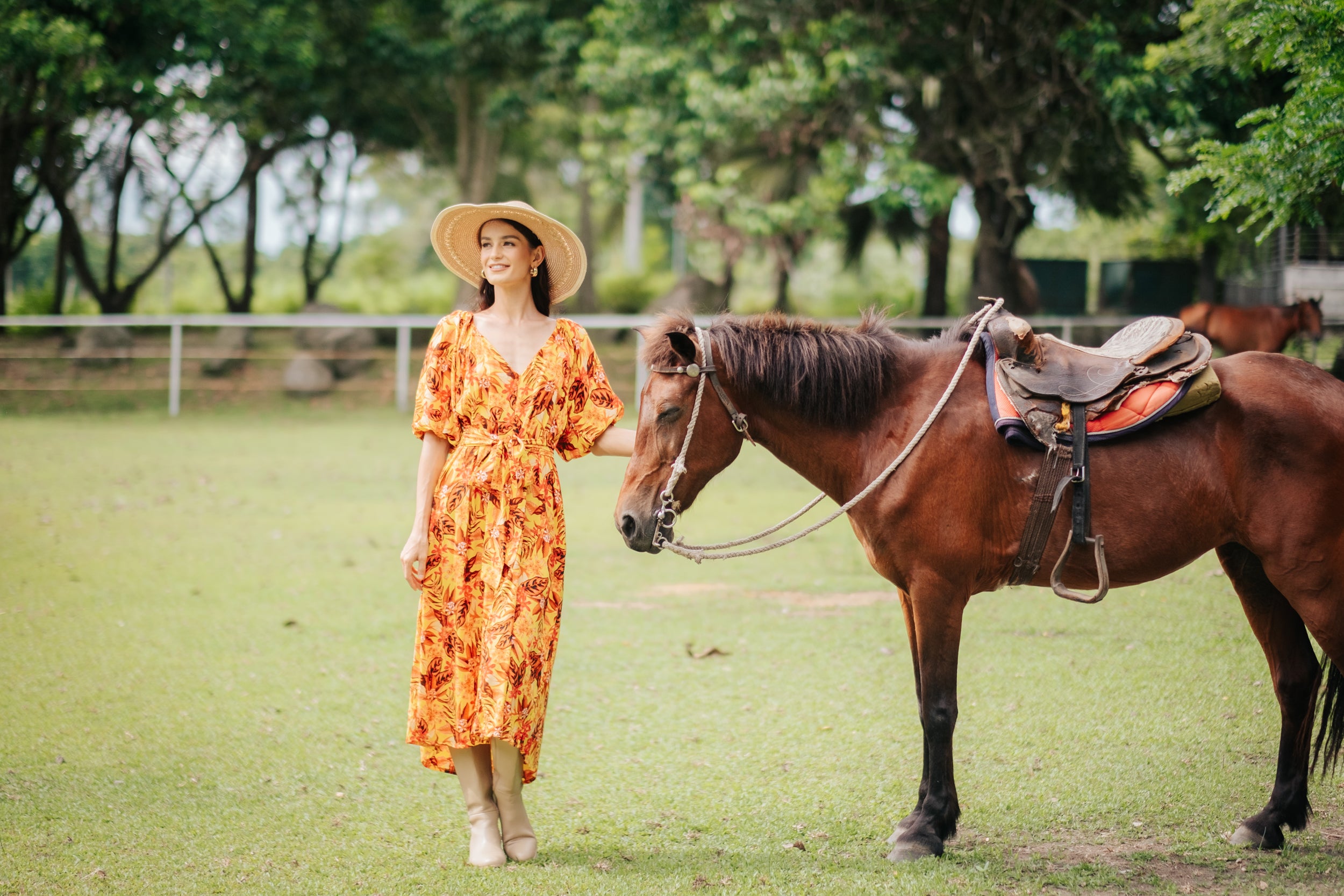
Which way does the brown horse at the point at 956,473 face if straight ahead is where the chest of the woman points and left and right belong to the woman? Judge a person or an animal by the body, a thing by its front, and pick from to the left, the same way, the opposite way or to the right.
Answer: to the right

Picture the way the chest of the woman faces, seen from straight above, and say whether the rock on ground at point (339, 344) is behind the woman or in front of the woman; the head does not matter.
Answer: behind

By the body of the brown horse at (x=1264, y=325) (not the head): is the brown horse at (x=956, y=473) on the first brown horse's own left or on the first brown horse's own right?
on the first brown horse's own right

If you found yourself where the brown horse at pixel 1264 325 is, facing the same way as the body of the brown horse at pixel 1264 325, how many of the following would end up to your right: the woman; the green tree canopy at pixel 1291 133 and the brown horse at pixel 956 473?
3

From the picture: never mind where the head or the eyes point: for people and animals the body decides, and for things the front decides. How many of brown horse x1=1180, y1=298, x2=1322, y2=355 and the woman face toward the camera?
1

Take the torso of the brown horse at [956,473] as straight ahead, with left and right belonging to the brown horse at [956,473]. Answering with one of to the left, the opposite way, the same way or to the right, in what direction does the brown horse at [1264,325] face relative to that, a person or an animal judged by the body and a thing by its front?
the opposite way

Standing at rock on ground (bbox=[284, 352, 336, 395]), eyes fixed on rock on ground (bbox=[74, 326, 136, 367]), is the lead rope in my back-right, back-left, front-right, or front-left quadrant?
back-left

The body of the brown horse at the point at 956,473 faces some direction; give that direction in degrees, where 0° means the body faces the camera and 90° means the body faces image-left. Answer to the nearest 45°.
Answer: approximately 90°

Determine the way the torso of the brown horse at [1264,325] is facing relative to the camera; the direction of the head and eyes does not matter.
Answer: to the viewer's right

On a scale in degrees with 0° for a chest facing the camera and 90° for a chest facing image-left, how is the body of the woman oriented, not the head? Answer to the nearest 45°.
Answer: approximately 0°
